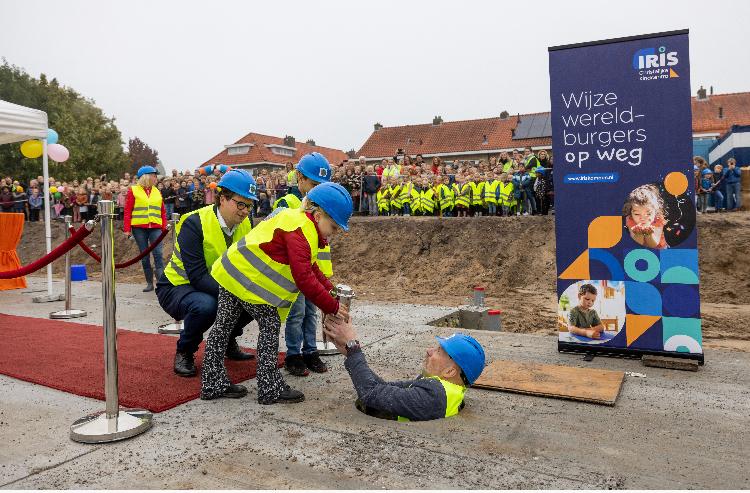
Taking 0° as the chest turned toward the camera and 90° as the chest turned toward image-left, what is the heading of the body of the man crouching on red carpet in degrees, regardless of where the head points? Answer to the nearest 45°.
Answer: approximately 315°

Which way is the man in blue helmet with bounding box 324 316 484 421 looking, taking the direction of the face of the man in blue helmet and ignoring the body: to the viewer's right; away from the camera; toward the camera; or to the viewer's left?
to the viewer's left

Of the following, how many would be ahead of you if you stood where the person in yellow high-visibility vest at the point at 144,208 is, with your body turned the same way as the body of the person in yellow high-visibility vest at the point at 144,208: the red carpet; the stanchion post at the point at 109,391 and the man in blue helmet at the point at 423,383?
3

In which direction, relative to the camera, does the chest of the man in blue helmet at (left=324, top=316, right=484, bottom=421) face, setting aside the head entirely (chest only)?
to the viewer's left

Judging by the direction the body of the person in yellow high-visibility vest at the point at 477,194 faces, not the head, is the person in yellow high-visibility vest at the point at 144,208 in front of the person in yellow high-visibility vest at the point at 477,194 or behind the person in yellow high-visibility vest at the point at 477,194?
in front

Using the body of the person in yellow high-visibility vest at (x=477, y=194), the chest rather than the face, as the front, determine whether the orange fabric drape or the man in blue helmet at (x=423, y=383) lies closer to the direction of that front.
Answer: the man in blue helmet

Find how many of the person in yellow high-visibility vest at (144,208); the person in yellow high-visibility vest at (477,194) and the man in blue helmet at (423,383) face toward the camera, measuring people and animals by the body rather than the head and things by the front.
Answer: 2

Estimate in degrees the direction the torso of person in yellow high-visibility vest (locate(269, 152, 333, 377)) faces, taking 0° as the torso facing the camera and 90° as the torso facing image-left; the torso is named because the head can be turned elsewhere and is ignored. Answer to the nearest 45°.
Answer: approximately 315°

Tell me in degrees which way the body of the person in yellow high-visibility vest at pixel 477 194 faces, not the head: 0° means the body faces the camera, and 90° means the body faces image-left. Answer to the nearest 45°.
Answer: approximately 0°

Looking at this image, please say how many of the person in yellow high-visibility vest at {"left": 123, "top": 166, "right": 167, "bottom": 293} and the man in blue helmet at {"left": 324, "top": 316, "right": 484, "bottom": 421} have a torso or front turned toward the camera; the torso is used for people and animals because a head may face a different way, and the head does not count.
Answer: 1

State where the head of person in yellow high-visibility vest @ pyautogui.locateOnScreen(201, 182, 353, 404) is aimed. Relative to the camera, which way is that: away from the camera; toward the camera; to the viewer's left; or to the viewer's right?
to the viewer's right

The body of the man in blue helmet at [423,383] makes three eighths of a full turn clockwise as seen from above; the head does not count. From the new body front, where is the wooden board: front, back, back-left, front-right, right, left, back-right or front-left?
front

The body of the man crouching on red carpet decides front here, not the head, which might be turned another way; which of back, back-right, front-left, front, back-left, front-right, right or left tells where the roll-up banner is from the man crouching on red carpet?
front-left

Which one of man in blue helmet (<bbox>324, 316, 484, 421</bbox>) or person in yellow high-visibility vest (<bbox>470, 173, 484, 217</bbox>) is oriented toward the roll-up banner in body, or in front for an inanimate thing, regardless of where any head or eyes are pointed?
the person in yellow high-visibility vest
